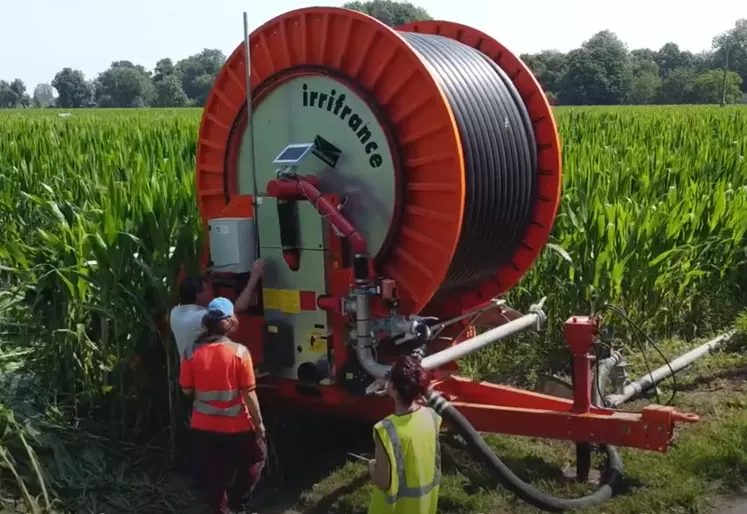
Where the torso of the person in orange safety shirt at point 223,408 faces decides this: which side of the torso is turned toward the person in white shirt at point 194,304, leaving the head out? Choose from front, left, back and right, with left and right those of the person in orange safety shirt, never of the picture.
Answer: front

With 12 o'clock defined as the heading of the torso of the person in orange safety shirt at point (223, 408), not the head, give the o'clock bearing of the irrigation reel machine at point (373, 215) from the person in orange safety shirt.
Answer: The irrigation reel machine is roughly at 2 o'clock from the person in orange safety shirt.

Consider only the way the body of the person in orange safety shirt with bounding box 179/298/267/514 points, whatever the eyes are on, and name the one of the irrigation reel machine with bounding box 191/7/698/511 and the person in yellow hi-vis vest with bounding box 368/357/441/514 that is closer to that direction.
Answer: the irrigation reel machine

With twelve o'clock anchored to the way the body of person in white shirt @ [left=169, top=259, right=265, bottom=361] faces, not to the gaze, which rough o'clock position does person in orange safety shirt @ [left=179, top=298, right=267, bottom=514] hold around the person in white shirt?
The person in orange safety shirt is roughly at 4 o'clock from the person in white shirt.

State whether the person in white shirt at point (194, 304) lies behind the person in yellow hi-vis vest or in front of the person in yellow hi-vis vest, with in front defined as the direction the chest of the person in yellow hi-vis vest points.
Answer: in front

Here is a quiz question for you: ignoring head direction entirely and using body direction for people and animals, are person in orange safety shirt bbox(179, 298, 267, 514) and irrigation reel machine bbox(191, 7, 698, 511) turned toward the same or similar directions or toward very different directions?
very different directions

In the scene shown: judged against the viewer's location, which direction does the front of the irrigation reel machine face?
facing the viewer and to the right of the viewer

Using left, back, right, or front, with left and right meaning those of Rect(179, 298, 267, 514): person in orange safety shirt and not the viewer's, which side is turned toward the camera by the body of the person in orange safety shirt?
back

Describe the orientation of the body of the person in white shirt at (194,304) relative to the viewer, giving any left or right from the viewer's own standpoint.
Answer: facing away from the viewer and to the right of the viewer

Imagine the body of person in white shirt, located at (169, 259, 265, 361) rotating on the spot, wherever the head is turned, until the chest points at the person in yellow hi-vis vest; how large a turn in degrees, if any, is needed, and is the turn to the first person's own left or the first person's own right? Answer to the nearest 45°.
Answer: approximately 90° to the first person's own right

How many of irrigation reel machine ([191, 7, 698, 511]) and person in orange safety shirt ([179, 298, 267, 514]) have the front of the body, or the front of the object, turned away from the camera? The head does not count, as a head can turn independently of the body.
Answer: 1

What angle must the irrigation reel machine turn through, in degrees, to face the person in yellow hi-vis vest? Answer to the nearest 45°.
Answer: approximately 45° to its right

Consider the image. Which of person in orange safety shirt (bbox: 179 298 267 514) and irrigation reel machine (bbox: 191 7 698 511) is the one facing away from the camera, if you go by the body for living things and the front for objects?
the person in orange safety shirt
